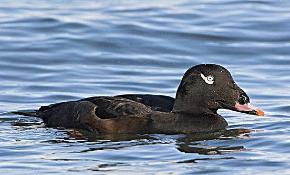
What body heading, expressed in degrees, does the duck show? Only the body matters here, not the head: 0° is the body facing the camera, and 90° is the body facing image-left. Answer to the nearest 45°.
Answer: approximately 270°
